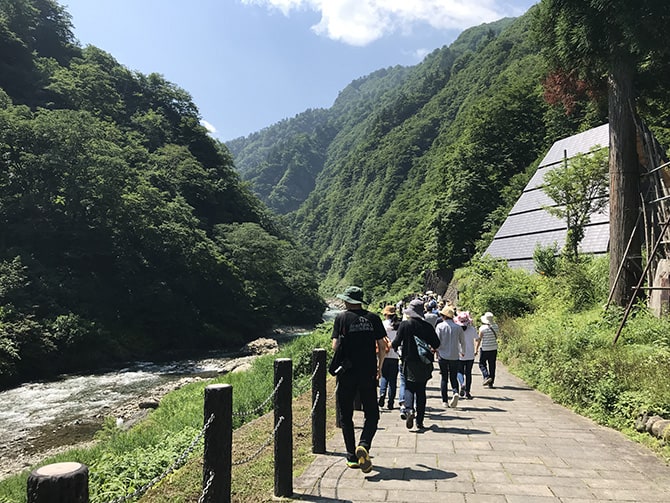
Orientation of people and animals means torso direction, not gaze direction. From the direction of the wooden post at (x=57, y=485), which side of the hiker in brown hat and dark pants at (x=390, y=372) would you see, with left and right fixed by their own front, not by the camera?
back

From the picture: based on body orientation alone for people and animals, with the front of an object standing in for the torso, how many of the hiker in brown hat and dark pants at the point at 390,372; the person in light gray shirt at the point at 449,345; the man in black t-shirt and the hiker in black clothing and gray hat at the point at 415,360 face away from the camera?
4

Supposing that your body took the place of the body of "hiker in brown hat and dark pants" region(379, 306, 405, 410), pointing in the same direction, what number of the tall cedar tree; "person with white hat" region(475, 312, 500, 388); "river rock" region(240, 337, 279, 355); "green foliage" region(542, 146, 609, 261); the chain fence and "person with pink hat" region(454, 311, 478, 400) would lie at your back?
1

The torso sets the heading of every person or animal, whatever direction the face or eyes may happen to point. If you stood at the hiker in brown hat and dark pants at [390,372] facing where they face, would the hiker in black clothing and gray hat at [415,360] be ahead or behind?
behind

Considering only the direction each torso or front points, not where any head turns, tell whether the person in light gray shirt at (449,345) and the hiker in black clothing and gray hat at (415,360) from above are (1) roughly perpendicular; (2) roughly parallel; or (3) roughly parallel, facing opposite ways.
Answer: roughly parallel

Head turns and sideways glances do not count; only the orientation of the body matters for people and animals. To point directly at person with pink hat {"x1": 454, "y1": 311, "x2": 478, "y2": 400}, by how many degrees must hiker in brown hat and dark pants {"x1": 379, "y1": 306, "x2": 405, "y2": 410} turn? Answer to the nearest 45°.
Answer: approximately 45° to their right

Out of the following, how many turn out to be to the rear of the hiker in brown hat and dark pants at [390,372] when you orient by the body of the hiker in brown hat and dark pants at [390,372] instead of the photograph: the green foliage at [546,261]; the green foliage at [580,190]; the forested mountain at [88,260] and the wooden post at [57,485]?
1

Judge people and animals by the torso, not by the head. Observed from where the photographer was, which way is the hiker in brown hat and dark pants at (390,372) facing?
facing away from the viewer

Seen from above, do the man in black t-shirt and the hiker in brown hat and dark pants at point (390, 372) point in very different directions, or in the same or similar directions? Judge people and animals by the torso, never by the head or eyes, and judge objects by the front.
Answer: same or similar directions

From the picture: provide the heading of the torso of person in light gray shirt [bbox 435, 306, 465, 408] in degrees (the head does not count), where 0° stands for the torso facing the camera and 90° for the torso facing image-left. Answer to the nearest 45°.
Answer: approximately 180°

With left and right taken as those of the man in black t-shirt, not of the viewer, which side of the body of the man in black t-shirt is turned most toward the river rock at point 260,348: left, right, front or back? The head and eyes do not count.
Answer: front

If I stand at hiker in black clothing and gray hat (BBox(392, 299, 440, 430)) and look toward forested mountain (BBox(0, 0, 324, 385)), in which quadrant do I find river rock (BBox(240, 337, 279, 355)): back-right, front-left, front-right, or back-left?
front-right

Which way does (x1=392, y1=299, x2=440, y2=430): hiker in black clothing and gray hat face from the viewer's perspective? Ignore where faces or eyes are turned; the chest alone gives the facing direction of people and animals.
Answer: away from the camera

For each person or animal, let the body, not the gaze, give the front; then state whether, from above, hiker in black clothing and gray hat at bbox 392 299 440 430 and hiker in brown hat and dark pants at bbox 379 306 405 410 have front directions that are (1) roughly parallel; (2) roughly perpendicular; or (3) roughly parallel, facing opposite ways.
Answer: roughly parallel

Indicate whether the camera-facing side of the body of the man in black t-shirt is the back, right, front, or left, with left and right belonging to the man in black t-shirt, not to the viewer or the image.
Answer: back

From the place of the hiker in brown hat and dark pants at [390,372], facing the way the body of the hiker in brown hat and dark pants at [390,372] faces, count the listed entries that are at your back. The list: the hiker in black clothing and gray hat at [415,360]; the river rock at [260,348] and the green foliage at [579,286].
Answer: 1
